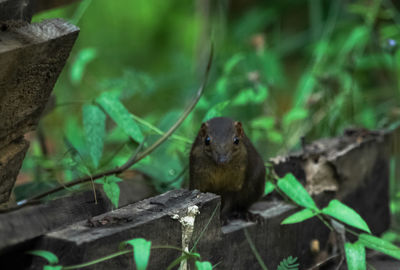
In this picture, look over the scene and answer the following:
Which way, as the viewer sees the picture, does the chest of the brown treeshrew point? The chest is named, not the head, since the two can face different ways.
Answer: toward the camera

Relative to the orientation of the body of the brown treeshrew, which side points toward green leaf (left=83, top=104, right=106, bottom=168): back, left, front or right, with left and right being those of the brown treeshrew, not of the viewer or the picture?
right

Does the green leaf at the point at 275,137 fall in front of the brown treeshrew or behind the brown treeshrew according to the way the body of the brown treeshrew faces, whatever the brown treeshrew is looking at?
behind

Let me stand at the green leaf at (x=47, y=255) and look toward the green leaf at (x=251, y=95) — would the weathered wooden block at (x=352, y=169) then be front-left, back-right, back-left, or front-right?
front-right

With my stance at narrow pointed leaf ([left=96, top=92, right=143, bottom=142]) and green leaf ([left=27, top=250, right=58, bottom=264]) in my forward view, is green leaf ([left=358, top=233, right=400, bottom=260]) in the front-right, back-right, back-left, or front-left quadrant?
front-left

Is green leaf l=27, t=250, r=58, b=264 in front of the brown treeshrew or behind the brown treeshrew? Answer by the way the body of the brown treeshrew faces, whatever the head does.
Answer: in front

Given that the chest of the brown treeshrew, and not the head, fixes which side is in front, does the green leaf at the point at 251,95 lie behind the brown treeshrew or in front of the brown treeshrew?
behind

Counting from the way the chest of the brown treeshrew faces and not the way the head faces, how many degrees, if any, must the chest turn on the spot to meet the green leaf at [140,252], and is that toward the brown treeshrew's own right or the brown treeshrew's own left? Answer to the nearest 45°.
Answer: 0° — it already faces it

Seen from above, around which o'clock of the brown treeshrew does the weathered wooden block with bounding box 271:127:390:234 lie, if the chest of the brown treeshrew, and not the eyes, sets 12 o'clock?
The weathered wooden block is roughly at 8 o'clock from the brown treeshrew.

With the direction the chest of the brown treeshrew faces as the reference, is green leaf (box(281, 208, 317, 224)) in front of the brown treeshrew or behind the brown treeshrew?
in front

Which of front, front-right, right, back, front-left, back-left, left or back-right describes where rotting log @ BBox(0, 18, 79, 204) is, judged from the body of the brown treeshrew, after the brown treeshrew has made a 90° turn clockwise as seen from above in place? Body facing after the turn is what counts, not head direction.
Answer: front-left

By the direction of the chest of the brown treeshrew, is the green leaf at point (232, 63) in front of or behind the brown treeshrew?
behind
